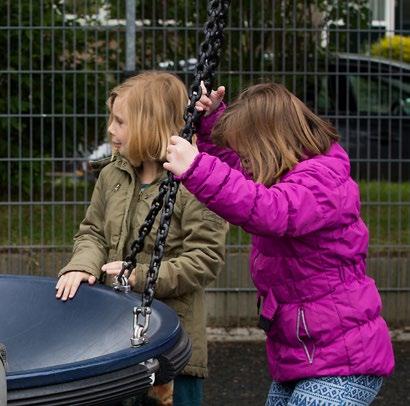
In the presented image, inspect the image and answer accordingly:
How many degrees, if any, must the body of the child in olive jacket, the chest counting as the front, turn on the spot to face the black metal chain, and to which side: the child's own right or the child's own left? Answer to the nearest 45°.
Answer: approximately 45° to the child's own left

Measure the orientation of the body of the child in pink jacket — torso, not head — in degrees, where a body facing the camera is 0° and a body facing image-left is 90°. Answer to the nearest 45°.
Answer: approximately 90°

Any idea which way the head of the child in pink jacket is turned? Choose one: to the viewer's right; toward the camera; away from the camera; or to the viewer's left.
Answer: to the viewer's left

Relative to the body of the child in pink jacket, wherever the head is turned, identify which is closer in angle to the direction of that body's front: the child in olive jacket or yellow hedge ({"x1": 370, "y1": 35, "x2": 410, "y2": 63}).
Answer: the child in olive jacket

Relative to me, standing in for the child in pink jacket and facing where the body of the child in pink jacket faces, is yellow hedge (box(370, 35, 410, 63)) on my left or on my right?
on my right

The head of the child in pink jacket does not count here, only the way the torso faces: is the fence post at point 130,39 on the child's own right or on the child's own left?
on the child's own right
